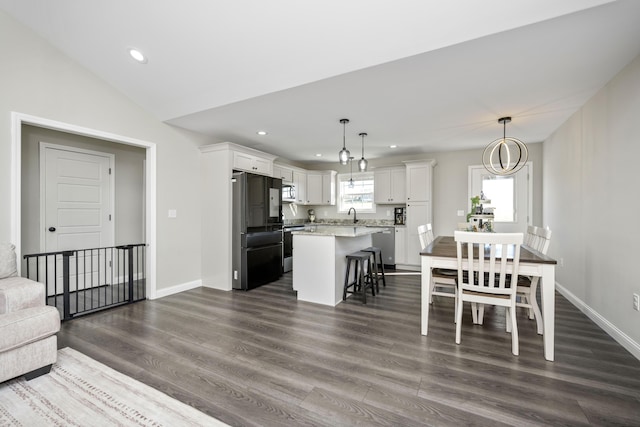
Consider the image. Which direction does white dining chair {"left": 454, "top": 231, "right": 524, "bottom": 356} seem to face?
away from the camera

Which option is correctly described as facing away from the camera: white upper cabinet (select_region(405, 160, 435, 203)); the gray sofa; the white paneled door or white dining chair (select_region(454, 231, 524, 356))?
the white dining chair

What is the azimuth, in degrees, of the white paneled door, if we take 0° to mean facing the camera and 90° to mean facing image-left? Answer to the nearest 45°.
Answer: approximately 315°

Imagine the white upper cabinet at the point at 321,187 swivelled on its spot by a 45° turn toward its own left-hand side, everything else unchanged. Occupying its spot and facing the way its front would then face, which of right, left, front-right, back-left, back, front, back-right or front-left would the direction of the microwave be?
right

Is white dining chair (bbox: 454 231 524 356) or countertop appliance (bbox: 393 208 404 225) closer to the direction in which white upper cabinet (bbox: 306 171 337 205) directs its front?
the white dining chair

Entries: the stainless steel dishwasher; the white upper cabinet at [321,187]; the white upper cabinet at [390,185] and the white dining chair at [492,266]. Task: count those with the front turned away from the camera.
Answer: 1

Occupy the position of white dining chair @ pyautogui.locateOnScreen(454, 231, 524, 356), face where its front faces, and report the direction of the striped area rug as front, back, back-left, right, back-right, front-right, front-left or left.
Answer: back-left

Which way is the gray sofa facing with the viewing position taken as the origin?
facing the viewer and to the right of the viewer

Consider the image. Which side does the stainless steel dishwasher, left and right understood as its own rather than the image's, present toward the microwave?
right

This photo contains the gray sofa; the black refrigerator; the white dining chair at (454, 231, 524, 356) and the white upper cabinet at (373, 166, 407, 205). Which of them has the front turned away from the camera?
the white dining chair
